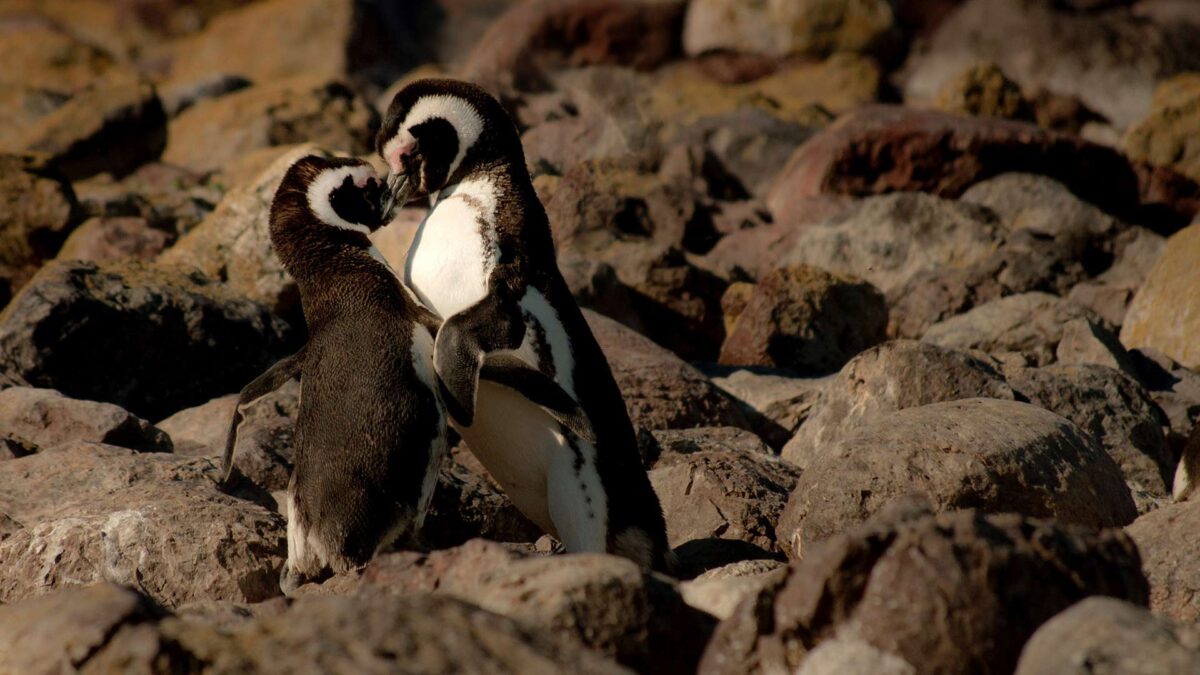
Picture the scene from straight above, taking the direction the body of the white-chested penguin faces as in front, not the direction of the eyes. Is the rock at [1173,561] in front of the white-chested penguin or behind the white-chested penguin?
behind

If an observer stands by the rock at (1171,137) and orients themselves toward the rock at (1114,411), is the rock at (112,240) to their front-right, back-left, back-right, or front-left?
front-right

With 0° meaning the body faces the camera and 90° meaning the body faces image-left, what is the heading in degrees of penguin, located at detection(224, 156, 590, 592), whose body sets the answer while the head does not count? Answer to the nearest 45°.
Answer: approximately 225°

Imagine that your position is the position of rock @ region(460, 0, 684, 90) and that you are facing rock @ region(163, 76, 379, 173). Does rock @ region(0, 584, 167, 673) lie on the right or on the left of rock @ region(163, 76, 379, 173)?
left

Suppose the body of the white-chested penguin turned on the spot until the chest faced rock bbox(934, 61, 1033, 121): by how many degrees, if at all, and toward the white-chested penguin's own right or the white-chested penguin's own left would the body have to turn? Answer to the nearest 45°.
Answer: approximately 135° to the white-chested penguin's own right

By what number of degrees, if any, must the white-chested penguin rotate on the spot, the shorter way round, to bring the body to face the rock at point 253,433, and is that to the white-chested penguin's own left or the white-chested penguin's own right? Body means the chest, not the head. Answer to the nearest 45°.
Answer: approximately 45° to the white-chested penguin's own right

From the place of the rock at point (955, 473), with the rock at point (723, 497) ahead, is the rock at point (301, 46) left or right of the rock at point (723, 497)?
right

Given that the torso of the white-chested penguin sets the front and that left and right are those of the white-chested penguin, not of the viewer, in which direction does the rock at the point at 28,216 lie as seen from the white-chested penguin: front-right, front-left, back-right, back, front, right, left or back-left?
front-right

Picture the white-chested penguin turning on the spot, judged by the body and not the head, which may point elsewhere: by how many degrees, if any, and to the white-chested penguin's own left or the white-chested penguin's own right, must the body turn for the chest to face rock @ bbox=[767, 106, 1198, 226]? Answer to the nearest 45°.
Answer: approximately 135° to the white-chested penguin's own right

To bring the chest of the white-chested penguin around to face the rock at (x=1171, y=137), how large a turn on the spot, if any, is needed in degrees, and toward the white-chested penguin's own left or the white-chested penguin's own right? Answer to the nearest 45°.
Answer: approximately 135° to the white-chested penguin's own right

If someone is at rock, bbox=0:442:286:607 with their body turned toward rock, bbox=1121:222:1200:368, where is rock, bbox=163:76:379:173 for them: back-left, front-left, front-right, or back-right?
front-left

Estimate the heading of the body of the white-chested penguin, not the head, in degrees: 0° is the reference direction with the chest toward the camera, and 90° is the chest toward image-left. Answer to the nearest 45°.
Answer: approximately 90°

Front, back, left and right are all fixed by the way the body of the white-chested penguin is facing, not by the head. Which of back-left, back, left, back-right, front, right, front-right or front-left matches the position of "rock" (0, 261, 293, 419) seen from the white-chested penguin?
front-right

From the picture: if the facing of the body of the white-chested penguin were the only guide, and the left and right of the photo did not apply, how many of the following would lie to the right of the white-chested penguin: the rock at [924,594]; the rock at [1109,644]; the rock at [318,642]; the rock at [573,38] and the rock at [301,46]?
2

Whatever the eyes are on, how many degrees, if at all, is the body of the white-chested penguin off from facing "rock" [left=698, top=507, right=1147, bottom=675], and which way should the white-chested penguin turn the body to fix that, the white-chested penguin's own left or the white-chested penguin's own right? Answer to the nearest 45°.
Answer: approximately 135° to the white-chested penguin's own left

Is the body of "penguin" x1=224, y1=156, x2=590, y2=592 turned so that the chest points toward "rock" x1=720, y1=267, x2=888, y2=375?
yes
